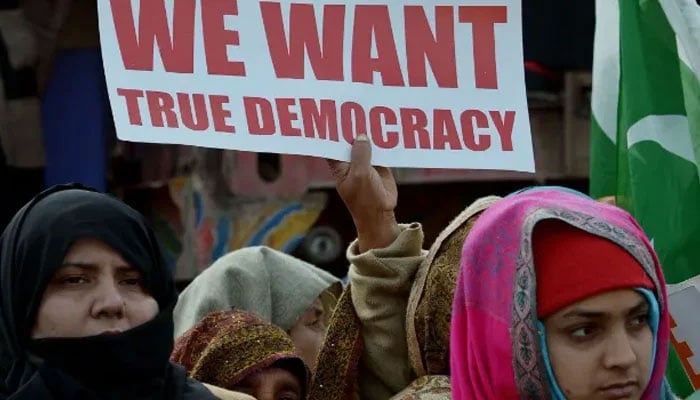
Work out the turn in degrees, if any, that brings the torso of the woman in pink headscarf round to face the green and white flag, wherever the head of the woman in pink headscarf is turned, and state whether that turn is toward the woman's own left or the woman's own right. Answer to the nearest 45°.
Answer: approximately 135° to the woman's own left

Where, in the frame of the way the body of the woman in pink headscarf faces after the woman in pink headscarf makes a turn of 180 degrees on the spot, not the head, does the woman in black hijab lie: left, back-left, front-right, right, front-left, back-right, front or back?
front-left

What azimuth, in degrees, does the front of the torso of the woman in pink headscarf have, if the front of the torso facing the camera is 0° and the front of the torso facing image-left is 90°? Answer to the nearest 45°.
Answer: approximately 315°
